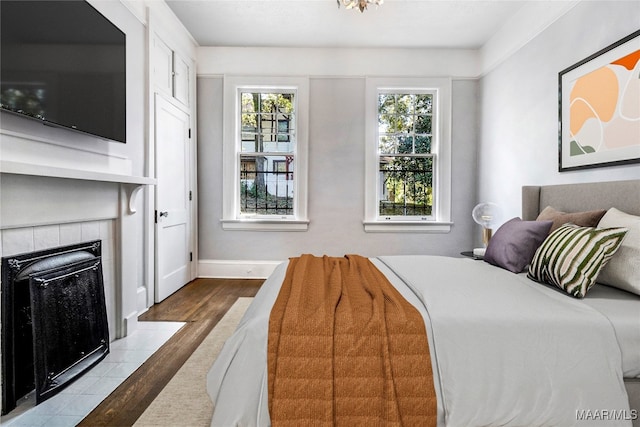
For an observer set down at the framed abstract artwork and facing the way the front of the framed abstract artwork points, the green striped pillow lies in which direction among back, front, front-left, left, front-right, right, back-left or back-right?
front-left

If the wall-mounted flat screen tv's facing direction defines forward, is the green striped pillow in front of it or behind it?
in front

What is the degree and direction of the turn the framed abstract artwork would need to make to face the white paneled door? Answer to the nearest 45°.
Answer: approximately 45° to its right

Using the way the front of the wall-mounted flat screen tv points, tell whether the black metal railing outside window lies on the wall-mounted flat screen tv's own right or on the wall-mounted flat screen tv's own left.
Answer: on the wall-mounted flat screen tv's own left

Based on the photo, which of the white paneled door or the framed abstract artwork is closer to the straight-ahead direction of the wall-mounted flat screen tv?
the framed abstract artwork

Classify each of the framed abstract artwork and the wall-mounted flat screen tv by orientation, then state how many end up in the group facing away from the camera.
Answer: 0

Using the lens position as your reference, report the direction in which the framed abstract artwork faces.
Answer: facing the viewer and to the left of the viewer

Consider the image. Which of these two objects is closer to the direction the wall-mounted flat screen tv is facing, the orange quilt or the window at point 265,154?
the orange quilt

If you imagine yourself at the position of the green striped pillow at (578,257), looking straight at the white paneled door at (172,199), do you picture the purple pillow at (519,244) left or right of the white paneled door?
right

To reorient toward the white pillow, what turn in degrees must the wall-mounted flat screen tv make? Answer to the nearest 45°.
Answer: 0° — it already faces it

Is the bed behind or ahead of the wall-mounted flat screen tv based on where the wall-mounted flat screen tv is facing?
ahead

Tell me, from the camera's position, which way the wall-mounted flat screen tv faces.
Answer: facing the viewer and to the right of the viewer
